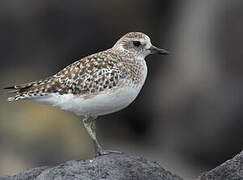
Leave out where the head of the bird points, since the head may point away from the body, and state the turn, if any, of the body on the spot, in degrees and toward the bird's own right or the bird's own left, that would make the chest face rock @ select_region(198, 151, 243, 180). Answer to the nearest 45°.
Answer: approximately 45° to the bird's own right

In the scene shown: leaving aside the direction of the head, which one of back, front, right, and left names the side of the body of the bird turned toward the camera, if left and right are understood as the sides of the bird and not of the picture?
right
